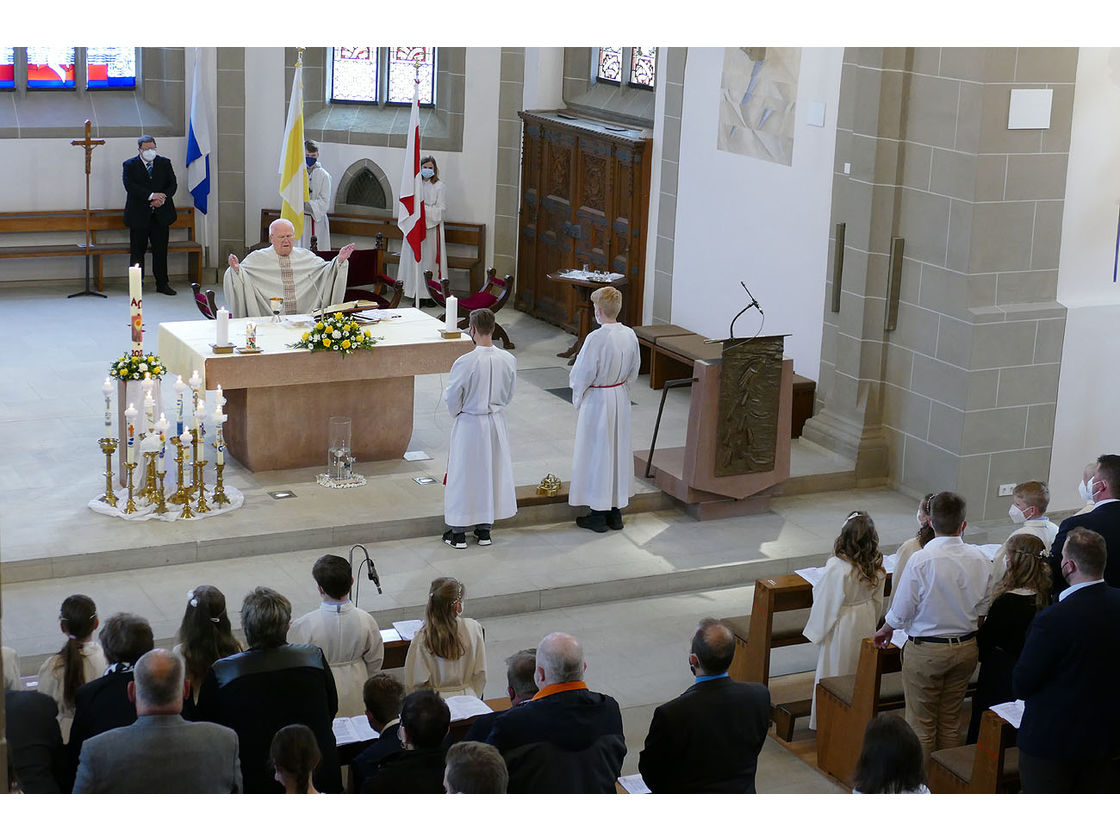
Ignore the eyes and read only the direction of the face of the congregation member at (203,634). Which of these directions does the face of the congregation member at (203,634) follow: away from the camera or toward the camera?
away from the camera

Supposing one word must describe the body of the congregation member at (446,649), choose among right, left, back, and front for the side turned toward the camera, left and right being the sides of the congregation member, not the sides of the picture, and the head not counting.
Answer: back

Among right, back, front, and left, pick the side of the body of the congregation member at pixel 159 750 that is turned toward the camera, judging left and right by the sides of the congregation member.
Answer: back

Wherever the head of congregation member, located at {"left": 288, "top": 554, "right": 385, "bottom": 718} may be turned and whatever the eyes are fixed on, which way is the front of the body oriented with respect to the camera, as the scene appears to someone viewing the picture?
away from the camera

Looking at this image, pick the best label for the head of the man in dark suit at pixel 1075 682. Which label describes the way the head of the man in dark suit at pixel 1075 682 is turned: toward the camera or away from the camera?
away from the camera

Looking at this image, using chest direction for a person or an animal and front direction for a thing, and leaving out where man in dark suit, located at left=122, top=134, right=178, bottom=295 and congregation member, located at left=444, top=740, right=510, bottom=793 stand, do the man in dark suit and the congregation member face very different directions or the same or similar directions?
very different directions

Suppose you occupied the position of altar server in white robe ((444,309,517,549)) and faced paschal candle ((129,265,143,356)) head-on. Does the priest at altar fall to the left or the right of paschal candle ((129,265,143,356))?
right

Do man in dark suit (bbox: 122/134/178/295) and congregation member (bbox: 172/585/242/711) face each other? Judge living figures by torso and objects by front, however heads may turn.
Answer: yes

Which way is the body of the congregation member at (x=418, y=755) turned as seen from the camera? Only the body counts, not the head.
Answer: away from the camera

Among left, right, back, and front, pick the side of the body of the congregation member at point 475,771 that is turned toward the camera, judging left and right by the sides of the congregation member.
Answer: back

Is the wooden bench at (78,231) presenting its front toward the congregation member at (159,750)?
yes

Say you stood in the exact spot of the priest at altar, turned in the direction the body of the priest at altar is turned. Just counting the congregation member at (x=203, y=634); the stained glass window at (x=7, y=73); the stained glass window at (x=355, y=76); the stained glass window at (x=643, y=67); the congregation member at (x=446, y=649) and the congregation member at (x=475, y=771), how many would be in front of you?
3

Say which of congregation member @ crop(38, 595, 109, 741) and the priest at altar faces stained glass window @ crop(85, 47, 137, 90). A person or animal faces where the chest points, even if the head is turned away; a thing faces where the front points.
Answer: the congregation member

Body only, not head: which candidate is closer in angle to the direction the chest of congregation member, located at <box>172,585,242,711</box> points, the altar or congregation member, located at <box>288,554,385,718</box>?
the altar

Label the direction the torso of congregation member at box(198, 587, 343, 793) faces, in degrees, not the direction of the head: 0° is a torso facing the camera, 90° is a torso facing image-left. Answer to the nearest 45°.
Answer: approximately 180°

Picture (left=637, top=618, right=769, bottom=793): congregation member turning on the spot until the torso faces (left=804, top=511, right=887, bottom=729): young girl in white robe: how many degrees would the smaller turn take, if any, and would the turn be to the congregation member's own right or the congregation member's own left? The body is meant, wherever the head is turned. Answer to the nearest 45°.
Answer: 0° — they already face them
